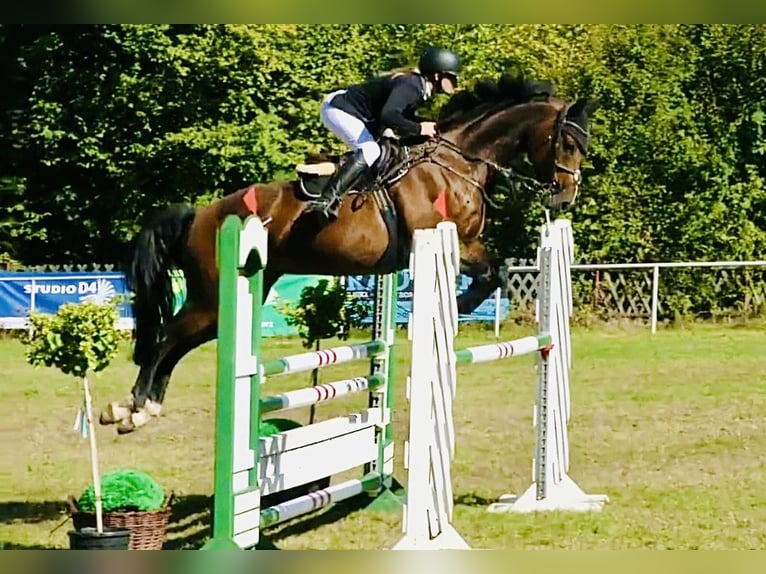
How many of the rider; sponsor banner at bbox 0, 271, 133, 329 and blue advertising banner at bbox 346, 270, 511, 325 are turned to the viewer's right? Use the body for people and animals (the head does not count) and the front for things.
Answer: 1

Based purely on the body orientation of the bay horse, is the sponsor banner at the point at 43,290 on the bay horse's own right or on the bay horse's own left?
on the bay horse's own left

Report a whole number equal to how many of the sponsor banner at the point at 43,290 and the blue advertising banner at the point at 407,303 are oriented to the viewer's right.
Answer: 0

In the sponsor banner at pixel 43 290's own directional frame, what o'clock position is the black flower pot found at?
The black flower pot is roughly at 12 o'clock from the sponsor banner.

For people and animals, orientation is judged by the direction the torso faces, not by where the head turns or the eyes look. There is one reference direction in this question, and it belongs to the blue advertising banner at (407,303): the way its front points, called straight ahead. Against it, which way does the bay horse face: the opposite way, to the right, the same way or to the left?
to the left

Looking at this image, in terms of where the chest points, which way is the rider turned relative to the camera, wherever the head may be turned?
to the viewer's right

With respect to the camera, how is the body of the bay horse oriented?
to the viewer's right

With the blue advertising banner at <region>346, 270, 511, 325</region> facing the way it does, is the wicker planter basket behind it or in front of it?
in front

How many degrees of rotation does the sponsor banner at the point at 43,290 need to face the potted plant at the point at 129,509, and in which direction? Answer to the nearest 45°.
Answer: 0° — it already faces it

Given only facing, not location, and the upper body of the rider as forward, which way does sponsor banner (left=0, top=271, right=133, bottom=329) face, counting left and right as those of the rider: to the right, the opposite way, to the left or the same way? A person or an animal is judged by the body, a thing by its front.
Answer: to the right

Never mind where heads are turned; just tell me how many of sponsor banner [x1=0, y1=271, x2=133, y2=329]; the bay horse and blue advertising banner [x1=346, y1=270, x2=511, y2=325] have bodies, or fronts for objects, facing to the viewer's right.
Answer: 1

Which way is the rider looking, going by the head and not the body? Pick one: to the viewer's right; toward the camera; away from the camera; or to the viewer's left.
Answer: to the viewer's right

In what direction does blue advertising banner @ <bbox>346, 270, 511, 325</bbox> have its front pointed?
toward the camera

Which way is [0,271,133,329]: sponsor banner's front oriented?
toward the camera

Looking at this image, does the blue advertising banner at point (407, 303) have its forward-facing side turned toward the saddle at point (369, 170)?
yes

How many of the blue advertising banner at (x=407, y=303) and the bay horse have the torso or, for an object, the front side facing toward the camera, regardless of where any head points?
1
